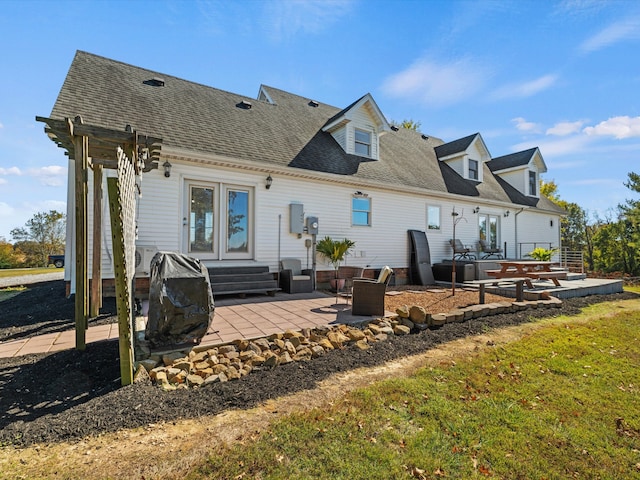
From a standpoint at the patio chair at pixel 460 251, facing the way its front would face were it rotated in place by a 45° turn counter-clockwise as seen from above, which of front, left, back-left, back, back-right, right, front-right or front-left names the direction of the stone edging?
right

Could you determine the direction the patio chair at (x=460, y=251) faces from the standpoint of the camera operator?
facing the viewer and to the right of the viewer

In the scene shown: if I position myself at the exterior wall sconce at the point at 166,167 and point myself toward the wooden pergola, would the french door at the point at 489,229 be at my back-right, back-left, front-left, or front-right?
back-left

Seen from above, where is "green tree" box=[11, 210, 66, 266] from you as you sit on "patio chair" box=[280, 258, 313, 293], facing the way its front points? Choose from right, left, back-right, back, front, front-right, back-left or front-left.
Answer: back

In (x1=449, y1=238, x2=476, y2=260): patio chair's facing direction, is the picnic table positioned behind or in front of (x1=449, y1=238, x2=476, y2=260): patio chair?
in front

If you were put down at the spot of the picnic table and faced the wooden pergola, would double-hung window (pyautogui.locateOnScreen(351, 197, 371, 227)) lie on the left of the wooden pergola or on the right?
right

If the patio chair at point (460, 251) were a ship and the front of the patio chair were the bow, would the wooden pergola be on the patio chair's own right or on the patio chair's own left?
on the patio chair's own right

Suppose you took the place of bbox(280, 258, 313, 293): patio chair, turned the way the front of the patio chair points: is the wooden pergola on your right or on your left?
on your right

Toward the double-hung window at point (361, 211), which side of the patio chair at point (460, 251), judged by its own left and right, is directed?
right

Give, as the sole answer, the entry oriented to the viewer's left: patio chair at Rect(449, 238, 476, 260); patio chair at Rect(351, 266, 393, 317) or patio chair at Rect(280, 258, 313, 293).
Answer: patio chair at Rect(351, 266, 393, 317)

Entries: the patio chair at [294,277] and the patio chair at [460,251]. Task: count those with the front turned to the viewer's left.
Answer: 0

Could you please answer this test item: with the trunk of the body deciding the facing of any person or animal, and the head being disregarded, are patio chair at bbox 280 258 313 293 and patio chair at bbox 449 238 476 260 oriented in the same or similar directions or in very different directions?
same or similar directions

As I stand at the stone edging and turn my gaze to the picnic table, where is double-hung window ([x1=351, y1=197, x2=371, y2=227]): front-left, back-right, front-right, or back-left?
front-left
